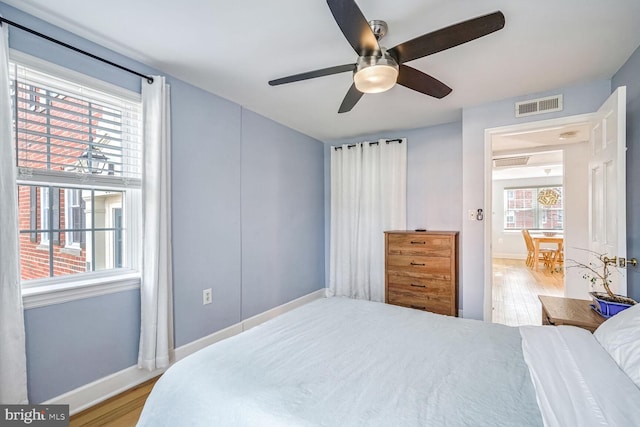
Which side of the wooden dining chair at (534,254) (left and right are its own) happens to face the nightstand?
right

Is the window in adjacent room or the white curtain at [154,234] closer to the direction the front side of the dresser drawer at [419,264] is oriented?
the white curtain

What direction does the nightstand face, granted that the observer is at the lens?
facing to the left of the viewer

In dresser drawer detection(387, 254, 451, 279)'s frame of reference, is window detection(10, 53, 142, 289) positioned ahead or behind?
ahead

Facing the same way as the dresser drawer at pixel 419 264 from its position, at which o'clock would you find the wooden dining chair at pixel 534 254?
The wooden dining chair is roughly at 7 o'clock from the dresser drawer.

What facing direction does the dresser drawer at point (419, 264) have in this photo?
toward the camera

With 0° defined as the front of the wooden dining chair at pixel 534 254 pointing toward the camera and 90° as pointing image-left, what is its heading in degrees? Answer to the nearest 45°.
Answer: approximately 270°

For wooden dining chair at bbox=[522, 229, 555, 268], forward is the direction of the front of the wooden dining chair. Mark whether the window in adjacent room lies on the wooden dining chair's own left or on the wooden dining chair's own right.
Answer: on the wooden dining chair's own left

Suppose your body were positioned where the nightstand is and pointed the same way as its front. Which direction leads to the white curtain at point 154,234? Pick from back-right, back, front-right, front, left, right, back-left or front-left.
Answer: front-left

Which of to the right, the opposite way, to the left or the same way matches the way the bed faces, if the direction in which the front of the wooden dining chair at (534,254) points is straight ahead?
the opposite way

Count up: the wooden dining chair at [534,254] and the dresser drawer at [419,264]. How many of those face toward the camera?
1

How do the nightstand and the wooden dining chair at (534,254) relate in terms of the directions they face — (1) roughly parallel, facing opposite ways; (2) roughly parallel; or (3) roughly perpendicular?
roughly parallel, facing opposite ways

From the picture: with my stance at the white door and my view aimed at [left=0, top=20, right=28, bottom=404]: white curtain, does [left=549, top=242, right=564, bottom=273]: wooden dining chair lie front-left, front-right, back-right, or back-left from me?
back-right

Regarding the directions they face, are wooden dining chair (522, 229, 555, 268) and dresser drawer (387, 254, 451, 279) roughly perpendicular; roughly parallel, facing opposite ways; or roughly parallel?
roughly perpendicular

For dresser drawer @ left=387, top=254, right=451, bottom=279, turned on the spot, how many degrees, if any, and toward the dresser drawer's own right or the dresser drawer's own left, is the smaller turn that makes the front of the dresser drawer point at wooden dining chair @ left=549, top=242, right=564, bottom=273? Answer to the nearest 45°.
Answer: approximately 135° to the dresser drawer's own left

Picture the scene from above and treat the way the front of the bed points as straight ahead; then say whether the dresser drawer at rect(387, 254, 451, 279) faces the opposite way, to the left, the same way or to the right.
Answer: to the left

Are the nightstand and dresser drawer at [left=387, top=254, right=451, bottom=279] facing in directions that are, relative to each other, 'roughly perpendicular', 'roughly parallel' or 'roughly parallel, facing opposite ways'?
roughly perpendicular

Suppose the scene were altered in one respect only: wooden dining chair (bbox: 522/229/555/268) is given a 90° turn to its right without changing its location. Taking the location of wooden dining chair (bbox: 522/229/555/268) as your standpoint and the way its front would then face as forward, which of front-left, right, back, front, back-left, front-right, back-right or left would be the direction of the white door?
front

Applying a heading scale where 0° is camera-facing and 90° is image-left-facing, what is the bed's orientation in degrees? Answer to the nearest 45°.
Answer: approximately 90°

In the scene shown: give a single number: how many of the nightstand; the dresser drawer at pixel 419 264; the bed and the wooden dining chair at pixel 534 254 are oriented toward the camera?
1

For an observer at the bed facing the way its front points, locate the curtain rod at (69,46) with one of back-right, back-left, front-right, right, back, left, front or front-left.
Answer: front
